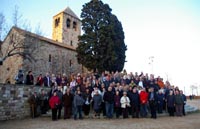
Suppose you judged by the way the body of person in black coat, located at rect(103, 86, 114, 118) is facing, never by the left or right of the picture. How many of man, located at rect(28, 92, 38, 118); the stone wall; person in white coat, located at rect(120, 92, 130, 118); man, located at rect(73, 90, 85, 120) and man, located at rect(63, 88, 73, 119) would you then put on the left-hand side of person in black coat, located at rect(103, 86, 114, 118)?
1

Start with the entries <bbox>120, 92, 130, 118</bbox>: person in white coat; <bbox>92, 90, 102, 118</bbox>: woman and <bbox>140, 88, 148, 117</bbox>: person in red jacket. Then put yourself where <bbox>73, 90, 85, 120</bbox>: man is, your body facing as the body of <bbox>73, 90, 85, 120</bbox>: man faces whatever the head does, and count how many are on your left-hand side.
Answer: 3

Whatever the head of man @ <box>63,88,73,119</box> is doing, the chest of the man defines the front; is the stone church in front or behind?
behind

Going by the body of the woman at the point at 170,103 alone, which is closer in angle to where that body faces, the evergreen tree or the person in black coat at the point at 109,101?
the person in black coat

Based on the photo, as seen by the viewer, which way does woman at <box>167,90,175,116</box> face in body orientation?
toward the camera

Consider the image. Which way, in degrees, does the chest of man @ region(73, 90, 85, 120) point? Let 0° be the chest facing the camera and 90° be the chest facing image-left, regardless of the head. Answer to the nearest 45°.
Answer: approximately 0°

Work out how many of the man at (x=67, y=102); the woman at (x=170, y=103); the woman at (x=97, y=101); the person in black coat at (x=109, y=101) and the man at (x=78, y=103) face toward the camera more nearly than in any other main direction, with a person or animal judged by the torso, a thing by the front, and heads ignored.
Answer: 5

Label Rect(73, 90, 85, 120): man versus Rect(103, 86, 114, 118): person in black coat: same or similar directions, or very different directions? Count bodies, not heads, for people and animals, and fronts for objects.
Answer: same or similar directions

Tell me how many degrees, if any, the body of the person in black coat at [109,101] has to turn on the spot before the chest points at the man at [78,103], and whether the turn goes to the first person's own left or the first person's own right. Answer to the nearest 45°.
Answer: approximately 90° to the first person's own right

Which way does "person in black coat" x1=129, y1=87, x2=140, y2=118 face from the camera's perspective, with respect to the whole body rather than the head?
toward the camera

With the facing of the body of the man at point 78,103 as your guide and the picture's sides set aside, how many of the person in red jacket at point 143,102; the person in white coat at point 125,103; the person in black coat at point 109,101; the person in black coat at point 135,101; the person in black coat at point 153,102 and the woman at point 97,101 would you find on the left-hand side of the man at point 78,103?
6

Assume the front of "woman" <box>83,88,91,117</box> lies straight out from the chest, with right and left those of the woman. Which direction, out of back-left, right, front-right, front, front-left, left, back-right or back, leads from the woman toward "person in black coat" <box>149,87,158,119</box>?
left

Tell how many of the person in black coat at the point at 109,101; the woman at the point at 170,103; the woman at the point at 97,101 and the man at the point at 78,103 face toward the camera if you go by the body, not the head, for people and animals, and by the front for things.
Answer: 4

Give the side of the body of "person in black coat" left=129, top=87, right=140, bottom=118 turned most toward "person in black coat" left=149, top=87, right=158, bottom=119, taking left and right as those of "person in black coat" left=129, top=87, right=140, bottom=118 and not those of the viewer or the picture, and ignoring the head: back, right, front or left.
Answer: left

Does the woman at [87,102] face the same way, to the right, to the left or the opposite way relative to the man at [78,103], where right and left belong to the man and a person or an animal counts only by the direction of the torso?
the same way

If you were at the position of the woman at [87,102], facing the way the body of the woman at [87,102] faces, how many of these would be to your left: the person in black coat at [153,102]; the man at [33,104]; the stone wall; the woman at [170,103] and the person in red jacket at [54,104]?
2

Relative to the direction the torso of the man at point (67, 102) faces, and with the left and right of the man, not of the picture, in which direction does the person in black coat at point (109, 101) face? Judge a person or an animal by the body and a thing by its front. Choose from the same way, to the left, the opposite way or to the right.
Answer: the same way
